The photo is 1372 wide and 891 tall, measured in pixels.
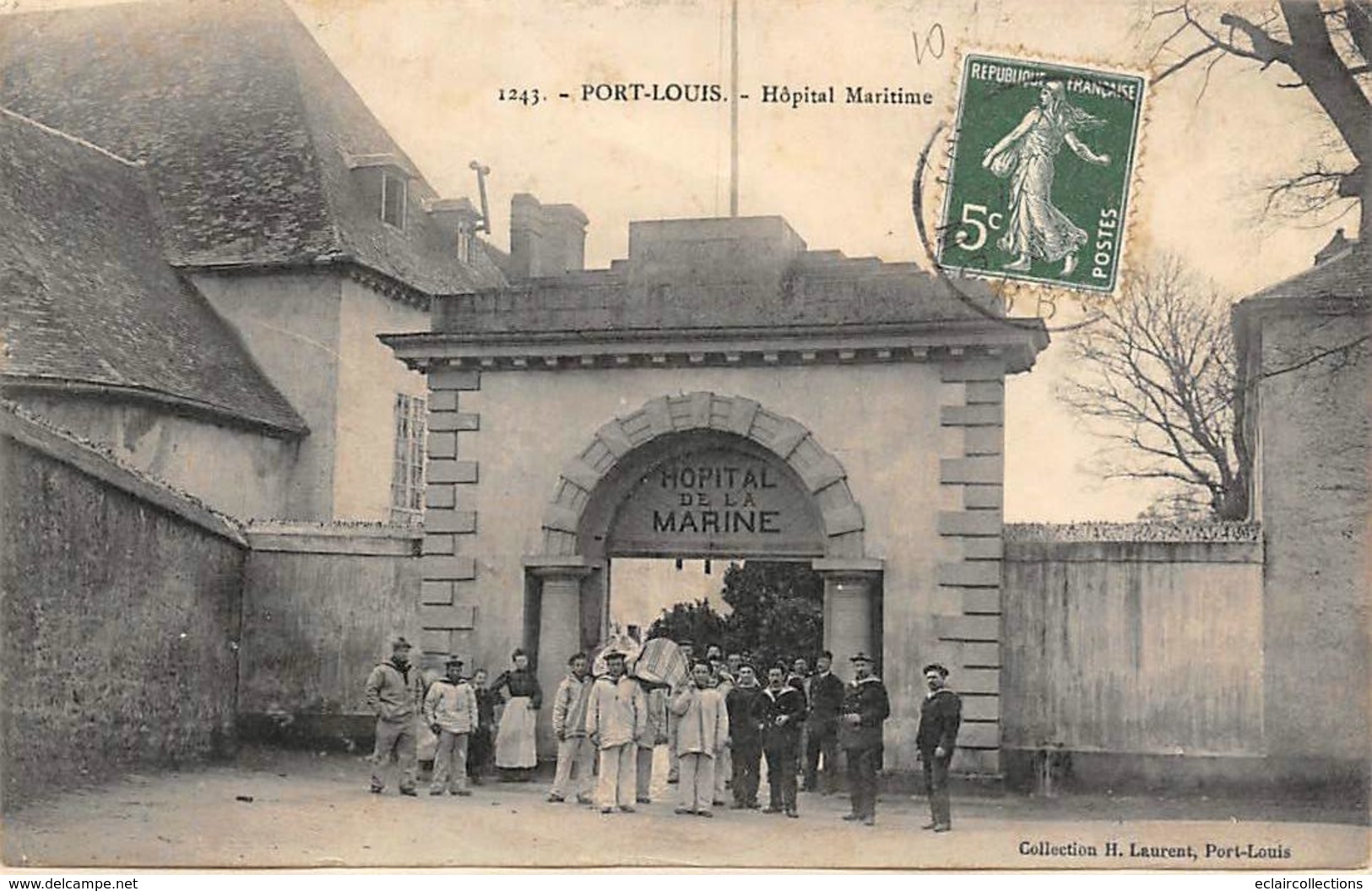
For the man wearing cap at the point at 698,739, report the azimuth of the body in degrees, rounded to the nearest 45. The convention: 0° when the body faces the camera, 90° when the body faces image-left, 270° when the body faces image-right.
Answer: approximately 0°

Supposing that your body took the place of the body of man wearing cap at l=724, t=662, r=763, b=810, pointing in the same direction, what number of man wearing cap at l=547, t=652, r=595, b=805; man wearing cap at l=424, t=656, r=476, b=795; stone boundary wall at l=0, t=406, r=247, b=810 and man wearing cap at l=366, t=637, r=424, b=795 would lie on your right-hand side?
4

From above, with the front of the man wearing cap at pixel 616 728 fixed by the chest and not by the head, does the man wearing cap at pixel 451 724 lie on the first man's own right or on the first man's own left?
on the first man's own right

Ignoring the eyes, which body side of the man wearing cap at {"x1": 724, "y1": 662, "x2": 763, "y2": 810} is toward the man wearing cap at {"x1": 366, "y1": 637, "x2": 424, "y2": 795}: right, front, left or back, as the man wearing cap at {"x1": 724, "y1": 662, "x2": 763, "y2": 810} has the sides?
right

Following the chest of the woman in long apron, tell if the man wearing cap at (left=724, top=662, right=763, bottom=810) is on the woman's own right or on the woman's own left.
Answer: on the woman's own left

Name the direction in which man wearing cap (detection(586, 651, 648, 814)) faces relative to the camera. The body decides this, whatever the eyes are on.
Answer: toward the camera

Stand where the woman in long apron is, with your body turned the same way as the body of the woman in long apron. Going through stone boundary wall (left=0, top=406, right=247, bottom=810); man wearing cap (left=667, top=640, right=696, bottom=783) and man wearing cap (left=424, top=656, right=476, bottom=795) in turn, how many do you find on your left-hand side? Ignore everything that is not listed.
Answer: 1
